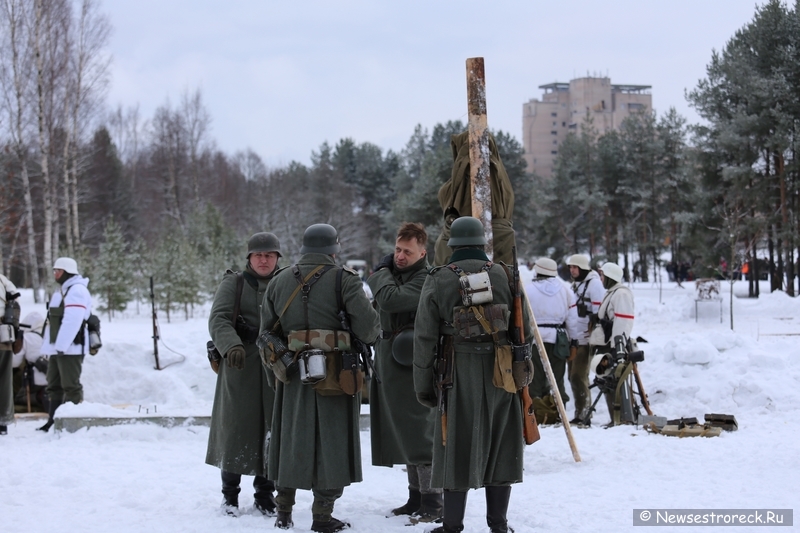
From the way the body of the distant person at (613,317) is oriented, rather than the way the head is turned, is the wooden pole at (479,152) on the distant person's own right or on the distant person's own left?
on the distant person's own left

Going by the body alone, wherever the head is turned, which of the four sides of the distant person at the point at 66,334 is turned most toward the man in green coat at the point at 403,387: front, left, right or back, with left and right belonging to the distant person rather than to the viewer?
left

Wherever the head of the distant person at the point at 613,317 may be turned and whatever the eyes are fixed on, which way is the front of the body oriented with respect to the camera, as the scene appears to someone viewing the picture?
to the viewer's left

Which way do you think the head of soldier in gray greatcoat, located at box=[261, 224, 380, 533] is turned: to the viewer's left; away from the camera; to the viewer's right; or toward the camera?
away from the camera

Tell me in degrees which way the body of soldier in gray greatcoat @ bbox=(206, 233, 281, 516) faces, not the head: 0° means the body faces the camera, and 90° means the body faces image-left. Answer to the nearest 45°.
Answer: approximately 315°

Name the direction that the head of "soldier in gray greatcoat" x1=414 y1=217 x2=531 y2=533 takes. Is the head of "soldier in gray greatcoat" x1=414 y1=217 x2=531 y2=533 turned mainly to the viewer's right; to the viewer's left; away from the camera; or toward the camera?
away from the camera

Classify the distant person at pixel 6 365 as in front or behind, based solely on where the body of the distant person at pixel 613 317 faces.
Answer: in front

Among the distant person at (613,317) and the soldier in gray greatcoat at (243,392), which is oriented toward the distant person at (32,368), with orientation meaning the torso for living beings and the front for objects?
the distant person at (613,317)

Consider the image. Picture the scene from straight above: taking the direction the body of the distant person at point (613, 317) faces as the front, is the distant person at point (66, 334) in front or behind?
in front

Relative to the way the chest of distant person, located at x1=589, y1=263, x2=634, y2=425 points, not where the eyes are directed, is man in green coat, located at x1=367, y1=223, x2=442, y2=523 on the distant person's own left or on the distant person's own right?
on the distant person's own left
